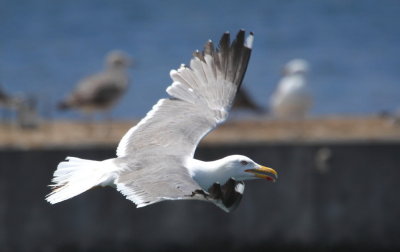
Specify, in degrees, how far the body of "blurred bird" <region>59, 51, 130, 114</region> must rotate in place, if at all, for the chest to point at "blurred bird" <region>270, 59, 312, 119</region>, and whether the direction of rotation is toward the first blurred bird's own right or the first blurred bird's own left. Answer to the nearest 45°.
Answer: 0° — it already faces it

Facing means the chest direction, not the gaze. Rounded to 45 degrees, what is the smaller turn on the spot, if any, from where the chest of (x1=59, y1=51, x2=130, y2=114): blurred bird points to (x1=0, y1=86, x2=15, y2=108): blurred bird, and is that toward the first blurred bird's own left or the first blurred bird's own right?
approximately 135° to the first blurred bird's own left

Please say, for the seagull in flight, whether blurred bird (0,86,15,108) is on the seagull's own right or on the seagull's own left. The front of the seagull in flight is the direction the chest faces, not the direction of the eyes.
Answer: on the seagull's own left

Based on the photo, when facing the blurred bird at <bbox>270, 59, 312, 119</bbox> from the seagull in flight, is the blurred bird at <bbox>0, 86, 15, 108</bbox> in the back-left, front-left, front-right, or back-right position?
front-left

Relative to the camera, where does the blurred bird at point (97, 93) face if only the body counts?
to the viewer's right

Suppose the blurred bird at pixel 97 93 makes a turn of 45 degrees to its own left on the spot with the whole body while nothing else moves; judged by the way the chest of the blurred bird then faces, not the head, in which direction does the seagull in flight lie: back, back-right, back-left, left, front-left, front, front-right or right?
back-right

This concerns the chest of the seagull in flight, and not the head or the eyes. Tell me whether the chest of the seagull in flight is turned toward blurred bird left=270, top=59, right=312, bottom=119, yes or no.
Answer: no

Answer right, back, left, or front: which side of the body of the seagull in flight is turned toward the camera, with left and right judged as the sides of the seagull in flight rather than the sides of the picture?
right
